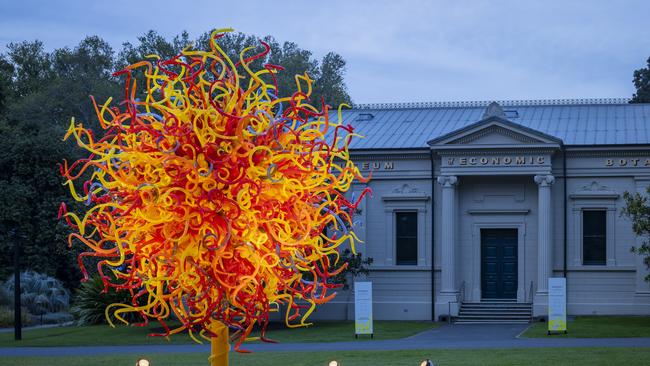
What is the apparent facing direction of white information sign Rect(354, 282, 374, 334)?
toward the camera

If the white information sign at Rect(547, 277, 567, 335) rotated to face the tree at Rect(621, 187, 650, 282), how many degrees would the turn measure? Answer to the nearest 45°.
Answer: approximately 135° to its left

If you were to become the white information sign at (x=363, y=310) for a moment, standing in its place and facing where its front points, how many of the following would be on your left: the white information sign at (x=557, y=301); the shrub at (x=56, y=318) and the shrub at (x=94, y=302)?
1

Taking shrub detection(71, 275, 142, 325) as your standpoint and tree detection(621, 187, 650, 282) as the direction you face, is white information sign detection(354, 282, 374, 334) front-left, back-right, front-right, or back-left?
front-right

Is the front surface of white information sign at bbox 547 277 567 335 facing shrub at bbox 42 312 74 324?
no

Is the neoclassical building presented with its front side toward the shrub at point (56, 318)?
no

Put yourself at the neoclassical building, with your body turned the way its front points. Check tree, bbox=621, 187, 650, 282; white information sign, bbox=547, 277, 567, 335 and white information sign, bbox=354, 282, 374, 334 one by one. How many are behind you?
0

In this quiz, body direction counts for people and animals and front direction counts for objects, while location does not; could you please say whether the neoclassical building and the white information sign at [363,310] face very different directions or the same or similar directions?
same or similar directions

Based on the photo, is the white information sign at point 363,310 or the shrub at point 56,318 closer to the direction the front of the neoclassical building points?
the white information sign

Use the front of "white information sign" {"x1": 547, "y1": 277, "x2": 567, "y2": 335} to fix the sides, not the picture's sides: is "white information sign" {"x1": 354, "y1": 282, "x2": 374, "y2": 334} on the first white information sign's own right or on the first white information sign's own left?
on the first white information sign's own right

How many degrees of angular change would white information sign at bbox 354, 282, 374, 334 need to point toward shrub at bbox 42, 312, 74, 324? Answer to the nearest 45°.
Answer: approximately 135° to its right

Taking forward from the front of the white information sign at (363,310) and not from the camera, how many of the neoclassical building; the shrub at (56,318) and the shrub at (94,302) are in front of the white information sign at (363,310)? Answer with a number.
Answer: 0

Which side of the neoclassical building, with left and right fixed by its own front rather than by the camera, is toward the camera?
front

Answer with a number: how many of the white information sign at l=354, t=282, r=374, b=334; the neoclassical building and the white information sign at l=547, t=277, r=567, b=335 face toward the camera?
3

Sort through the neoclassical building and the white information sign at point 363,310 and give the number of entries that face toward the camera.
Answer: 2

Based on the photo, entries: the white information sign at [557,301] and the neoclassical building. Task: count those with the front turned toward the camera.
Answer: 2
